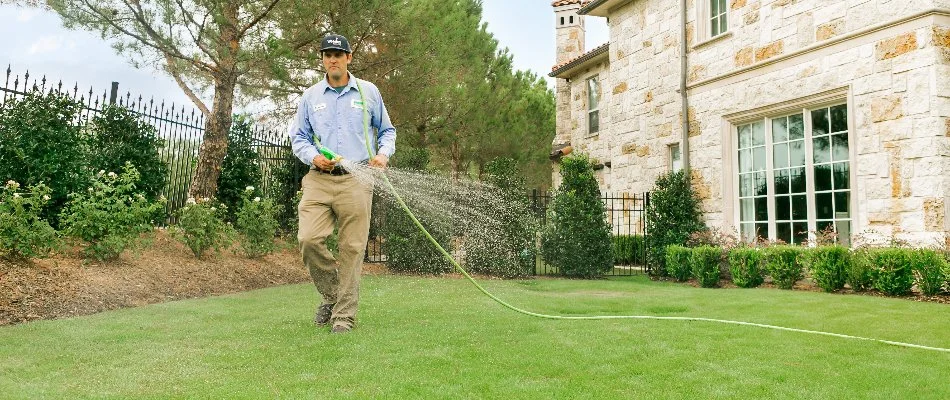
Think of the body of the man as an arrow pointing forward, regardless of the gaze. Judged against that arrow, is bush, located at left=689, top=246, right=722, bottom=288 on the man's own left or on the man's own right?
on the man's own left

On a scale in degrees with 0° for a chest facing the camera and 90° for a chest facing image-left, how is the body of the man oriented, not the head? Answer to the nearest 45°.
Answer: approximately 0°

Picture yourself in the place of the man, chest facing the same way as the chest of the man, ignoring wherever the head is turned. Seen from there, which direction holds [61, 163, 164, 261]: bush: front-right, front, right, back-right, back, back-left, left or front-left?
back-right

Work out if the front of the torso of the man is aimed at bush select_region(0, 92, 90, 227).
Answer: no

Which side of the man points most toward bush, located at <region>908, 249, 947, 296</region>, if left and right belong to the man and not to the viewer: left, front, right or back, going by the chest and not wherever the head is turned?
left

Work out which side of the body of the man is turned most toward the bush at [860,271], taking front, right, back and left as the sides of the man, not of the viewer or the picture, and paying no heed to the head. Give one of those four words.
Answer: left

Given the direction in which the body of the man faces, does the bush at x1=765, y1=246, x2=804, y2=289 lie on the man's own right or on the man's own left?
on the man's own left

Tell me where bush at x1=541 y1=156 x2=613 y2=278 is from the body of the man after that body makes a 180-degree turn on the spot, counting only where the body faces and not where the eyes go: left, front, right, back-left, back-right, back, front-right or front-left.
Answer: front-right

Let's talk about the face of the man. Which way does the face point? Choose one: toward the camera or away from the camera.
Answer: toward the camera
